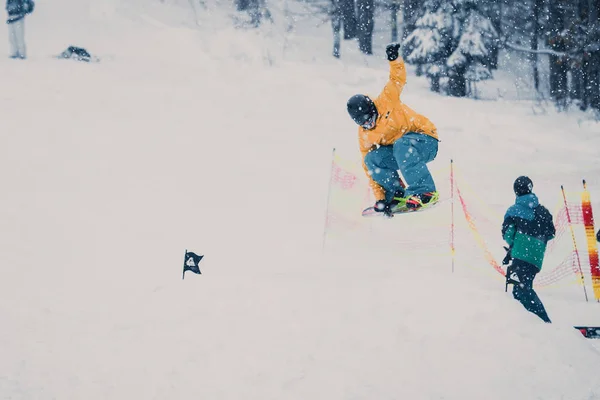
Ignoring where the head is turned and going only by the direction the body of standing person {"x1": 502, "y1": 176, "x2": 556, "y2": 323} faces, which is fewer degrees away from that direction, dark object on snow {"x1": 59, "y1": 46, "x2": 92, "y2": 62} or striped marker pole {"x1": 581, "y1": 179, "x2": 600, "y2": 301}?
the dark object on snow

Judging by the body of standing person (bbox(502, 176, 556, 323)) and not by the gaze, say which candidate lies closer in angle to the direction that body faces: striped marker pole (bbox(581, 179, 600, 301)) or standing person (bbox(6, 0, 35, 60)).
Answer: the standing person

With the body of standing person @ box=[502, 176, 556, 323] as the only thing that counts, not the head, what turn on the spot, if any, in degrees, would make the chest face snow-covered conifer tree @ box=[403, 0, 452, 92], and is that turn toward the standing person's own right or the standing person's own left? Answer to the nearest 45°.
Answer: approximately 45° to the standing person's own right

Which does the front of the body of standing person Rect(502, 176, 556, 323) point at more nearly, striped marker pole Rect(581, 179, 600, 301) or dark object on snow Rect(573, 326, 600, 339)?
the striped marker pole

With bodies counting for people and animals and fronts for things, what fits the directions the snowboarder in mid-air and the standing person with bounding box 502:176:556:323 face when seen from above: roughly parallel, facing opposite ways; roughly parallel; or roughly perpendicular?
roughly perpendicular

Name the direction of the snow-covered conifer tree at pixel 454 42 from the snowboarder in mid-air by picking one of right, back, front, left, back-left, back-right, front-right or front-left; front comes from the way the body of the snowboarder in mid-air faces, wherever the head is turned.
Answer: back-right

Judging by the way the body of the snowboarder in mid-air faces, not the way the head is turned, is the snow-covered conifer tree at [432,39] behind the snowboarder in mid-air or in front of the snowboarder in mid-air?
behind

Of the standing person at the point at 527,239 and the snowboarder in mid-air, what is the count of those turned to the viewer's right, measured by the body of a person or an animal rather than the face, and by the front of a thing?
0

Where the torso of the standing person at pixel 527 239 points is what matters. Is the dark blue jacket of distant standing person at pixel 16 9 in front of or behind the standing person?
in front

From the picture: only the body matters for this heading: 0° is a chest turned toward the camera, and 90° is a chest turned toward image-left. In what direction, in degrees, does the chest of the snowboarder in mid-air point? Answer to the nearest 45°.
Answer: approximately 45°

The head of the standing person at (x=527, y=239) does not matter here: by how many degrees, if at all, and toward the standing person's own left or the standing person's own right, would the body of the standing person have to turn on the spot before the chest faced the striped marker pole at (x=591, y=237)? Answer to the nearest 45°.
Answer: approximately 90° to the standing person's own right

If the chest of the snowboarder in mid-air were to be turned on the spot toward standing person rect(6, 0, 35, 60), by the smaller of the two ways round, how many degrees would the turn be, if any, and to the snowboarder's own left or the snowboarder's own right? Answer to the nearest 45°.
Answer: approximately 90° to the snowboarder's own right

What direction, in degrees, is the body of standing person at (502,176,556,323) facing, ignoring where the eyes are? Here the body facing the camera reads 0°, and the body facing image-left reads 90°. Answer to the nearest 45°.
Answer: approximately 135°
